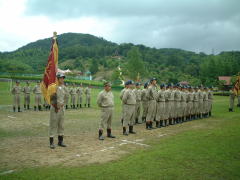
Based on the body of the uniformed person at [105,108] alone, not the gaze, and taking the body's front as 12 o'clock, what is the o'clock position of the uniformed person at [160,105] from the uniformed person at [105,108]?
the uniformed person at [160,105] is roughly at 9 o'clock from the uniformed person at [105,108].

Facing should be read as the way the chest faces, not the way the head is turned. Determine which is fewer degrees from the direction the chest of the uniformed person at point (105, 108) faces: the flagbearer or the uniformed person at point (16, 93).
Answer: the flagbearer

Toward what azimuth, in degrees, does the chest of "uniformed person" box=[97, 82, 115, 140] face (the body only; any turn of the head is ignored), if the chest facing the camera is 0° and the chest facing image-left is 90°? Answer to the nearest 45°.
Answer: approximately 315°

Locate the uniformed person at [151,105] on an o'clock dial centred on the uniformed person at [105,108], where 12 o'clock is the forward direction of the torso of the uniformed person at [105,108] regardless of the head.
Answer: the uniformed person at [151,105] is roughly at 9 o'clock from the uniformed person at [105,108].

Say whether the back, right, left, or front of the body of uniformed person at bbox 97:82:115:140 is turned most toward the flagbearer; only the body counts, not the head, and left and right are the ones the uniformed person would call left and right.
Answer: right

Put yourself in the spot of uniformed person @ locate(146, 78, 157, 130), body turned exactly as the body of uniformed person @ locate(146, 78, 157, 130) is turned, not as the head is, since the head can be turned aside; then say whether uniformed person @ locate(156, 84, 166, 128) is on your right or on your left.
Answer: on your left

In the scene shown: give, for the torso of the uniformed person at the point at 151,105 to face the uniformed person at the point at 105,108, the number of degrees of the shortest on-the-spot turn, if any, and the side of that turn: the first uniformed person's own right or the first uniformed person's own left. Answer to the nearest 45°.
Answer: approximately 90° to the first uniformed person's own right

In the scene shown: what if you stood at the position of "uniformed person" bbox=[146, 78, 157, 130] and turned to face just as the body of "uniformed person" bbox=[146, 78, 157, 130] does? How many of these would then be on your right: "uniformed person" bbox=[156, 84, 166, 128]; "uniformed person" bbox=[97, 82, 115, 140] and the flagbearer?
2

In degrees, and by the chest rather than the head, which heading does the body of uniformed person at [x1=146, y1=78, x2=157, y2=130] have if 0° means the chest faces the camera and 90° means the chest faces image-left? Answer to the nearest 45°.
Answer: approximately 315°
